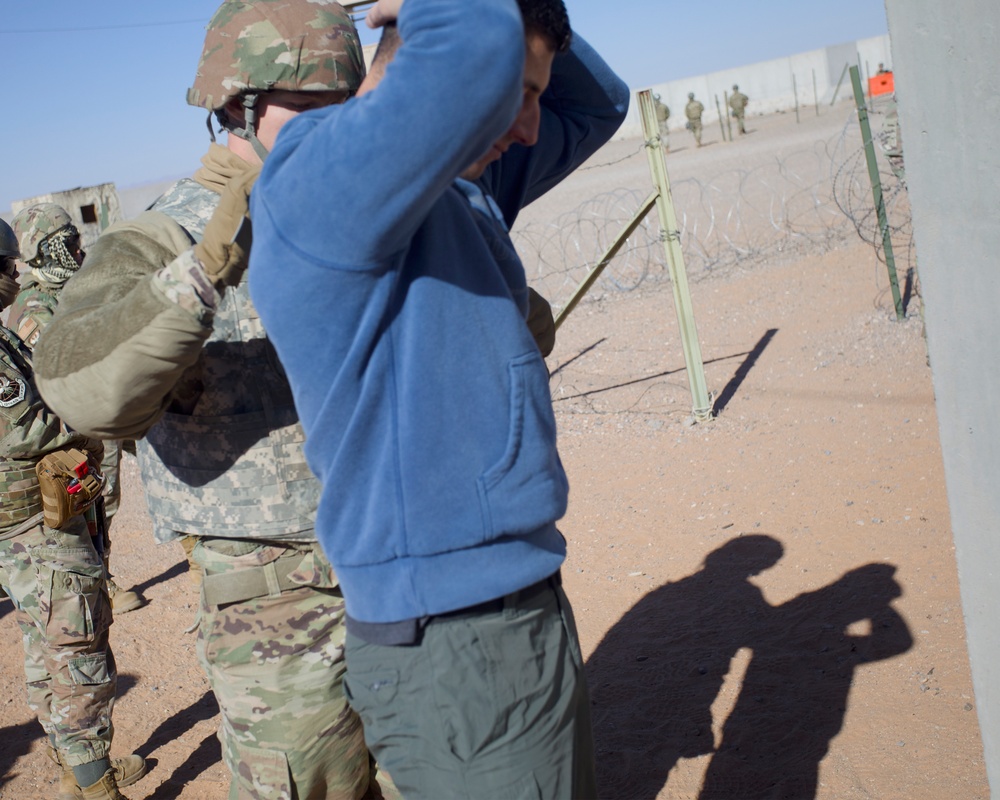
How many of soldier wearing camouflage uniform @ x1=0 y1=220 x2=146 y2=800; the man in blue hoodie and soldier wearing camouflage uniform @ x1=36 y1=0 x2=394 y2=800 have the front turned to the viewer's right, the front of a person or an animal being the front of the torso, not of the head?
3

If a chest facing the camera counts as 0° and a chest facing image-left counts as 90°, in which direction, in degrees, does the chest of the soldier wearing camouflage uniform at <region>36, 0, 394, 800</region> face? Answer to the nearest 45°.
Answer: approximately 270°

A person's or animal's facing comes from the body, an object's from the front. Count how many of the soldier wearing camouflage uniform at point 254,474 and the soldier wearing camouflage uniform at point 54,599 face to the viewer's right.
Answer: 2

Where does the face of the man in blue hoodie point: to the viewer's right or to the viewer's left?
to the viewer's right

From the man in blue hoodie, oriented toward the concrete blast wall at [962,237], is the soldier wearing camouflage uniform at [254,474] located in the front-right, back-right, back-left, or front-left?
back-left

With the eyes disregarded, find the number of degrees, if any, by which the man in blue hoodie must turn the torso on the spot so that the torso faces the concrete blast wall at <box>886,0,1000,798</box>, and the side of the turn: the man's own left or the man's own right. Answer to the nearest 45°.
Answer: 0° — they already face it

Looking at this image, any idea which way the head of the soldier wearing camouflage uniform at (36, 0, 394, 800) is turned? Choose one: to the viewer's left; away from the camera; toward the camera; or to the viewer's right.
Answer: to the viewer's right

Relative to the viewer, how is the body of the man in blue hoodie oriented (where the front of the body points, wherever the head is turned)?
to the viewer's right

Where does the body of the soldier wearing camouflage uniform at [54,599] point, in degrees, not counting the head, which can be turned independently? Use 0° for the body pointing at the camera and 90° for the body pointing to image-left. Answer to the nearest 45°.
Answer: approximately 270°
